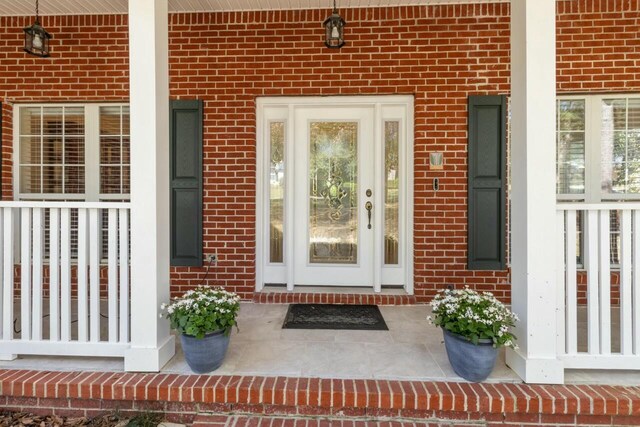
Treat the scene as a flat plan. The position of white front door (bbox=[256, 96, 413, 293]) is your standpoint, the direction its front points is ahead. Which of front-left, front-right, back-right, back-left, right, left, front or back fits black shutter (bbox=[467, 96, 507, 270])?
left

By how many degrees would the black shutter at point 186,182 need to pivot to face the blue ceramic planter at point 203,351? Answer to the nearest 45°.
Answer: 0° — it already faces it

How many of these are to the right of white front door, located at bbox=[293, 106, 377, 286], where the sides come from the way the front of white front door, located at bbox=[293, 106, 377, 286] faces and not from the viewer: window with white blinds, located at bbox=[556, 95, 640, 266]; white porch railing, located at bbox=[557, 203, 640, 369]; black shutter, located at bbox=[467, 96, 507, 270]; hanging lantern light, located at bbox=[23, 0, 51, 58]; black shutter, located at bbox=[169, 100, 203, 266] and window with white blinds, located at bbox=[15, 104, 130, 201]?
3

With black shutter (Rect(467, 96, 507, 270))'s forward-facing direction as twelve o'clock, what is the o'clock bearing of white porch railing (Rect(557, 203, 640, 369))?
The white porch railing is roughly at 11 o'clock from the black shutter.

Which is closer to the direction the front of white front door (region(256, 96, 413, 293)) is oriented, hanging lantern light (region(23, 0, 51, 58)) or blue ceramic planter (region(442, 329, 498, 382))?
the blue ceramic planter

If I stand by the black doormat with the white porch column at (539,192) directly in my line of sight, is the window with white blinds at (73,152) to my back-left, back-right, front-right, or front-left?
back-right

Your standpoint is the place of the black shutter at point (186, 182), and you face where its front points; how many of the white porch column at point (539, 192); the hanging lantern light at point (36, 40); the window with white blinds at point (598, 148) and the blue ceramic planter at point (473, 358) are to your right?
1

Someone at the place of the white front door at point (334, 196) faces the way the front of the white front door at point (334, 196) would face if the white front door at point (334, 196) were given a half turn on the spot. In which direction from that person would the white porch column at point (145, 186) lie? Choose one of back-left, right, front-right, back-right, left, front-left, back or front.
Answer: back-left

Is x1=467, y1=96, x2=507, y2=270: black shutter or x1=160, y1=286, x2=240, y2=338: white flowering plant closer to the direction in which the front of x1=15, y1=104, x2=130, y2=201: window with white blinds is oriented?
the white flowering plant

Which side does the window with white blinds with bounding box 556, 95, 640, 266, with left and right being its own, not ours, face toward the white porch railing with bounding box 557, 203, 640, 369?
front

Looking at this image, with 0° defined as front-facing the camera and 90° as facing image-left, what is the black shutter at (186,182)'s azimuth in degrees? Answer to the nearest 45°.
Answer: approximately 0°

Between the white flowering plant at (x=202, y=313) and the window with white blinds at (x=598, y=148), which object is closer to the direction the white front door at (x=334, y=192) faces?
the white flowering plant
